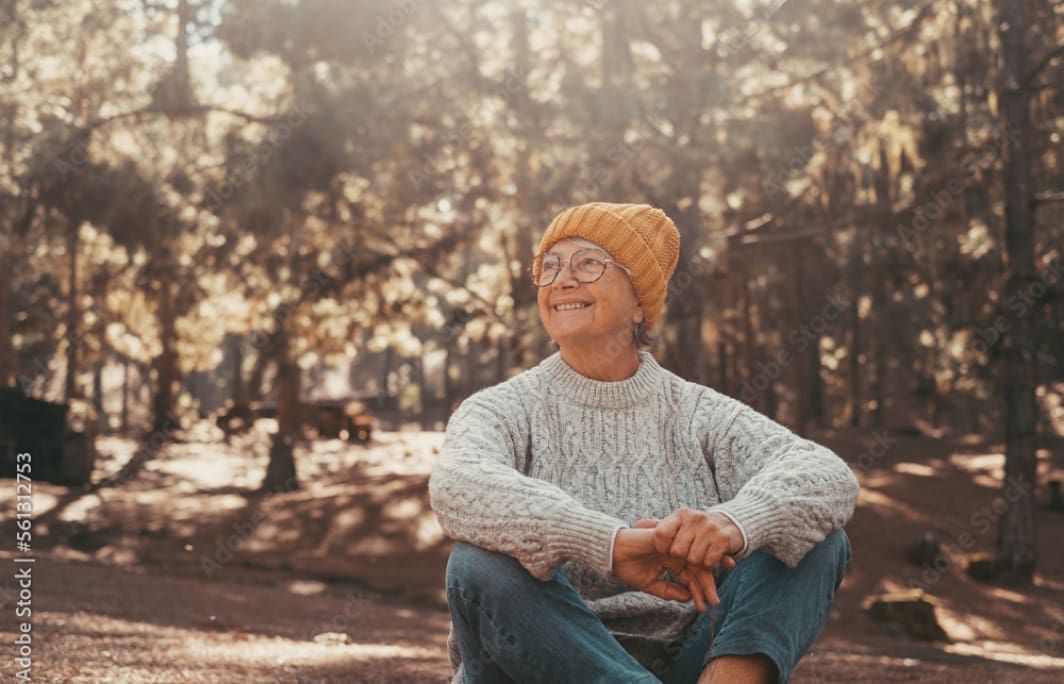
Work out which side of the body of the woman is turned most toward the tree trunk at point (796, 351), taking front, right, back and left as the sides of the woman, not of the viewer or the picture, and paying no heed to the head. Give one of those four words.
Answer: back

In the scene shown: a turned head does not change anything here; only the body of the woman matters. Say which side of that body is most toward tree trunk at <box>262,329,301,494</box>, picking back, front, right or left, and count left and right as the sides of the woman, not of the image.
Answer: back

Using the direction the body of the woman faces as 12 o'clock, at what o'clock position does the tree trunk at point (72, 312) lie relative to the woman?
The tree trunk is roughly at 5 o'clock from the woman.

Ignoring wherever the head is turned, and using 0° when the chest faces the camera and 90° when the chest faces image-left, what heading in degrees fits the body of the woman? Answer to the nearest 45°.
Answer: approximately 0°

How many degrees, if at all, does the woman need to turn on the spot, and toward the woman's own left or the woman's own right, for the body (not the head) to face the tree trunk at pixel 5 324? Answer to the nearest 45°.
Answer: approximately 135° to the woman's own right

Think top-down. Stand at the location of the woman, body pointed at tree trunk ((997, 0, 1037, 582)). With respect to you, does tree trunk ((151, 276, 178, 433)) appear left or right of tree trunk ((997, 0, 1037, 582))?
left

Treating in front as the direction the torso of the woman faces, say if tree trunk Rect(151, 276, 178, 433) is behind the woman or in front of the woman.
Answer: behind
